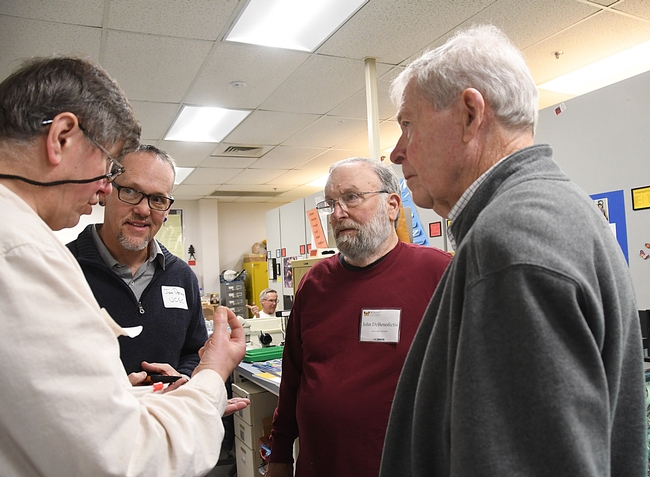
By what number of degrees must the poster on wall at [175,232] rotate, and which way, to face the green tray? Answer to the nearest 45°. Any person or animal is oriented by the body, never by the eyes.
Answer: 0° — it already faces it

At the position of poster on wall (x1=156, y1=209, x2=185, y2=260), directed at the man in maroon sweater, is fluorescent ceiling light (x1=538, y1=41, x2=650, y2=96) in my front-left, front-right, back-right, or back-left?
front-left

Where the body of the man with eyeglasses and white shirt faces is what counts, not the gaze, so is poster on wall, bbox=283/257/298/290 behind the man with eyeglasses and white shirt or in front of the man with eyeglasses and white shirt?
in front

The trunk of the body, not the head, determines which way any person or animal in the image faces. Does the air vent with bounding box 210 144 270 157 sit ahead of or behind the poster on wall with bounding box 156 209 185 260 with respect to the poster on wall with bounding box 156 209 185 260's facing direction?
ahead

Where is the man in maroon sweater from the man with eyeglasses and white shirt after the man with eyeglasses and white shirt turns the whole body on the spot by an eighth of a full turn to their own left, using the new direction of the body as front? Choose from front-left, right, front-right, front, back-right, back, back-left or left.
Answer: front-right

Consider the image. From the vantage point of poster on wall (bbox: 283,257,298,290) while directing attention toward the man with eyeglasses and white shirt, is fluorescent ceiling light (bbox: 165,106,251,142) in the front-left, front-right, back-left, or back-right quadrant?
front-right

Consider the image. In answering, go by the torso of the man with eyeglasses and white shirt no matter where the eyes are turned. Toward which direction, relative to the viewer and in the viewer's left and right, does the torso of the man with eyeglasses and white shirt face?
facing away from the viewer and to the right of the viewer

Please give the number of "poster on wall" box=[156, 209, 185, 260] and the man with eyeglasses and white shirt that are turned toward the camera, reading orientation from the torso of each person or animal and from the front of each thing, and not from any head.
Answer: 1

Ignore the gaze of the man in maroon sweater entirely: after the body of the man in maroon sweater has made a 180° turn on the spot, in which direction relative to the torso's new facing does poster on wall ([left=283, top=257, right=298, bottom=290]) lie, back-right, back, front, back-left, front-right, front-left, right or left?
front-left

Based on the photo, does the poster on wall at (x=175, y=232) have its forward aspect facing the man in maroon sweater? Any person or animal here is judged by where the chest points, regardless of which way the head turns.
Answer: yes

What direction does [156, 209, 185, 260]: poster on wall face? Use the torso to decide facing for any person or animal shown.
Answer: toward the camera

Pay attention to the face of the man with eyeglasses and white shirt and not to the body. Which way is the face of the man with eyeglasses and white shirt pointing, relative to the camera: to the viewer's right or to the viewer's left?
to the viewer's right

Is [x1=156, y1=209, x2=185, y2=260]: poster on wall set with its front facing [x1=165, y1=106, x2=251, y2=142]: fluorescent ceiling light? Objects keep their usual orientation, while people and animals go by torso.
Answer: yes

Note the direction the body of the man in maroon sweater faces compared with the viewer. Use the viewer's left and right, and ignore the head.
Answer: facing the viewer and to the left of the viewer
